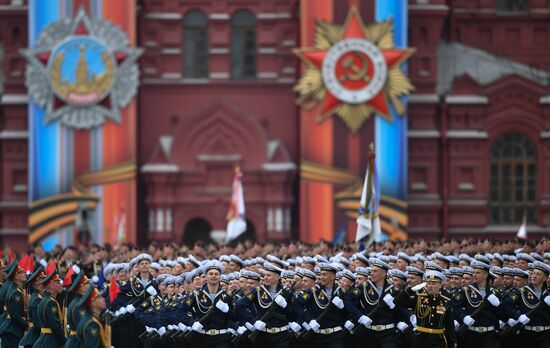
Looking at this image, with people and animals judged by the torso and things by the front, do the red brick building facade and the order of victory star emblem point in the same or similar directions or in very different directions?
same or similar directions

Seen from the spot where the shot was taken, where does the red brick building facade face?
facing the viewer

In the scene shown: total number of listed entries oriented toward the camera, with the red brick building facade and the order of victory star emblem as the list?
2

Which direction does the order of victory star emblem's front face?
toward the camera
